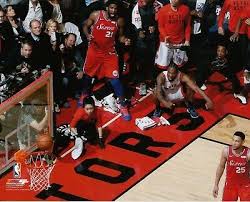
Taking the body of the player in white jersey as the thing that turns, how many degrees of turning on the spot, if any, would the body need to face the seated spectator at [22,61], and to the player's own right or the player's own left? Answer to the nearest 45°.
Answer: approximately 90° to the player's own right

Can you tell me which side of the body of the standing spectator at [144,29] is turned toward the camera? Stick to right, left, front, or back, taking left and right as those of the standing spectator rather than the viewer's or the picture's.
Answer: front

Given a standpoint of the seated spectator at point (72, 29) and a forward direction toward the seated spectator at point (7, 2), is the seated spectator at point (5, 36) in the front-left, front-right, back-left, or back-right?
front-left

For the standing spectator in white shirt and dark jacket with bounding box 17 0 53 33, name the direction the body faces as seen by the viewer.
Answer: toward the camera

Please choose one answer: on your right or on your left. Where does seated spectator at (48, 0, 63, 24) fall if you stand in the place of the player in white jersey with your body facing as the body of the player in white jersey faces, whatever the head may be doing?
on your right

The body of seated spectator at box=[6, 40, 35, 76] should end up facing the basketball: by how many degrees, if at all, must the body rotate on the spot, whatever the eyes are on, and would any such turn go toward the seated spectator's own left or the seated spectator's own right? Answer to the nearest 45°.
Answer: approximately 45° to the seated spectator's own right

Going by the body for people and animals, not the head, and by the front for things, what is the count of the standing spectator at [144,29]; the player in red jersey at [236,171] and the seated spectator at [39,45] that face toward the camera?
3

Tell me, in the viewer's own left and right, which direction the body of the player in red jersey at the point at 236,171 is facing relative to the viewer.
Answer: facing the viewer

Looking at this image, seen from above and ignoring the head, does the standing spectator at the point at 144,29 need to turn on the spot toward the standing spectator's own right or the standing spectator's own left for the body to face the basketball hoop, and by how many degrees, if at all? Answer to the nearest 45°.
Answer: approximately 45° to the standing spectator's own right

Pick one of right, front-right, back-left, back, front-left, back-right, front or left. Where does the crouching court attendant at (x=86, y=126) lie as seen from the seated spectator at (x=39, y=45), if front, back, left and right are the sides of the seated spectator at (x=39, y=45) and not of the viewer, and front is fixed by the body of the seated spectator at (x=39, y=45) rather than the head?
front-left

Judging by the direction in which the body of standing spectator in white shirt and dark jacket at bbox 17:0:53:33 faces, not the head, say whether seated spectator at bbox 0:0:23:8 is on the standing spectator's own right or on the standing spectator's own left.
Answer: on the standing spectator's own right

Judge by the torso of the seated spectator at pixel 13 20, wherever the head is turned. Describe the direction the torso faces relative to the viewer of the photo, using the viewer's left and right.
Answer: facing the viewer and to the right of the viewer
